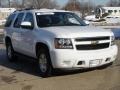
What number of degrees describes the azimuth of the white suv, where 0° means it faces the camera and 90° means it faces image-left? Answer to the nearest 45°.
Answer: approximately 315°
